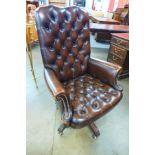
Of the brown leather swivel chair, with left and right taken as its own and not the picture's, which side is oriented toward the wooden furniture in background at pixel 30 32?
back

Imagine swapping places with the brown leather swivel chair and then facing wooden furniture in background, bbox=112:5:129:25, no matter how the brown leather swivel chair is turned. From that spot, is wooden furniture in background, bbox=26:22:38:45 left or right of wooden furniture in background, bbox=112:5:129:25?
left

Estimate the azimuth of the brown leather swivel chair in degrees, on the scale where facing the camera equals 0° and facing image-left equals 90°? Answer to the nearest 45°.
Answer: approximately 315°

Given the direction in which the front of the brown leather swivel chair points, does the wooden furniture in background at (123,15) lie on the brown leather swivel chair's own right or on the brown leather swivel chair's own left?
on the brown leather swivel chair's own left

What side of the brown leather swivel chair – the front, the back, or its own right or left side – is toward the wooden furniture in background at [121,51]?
left
